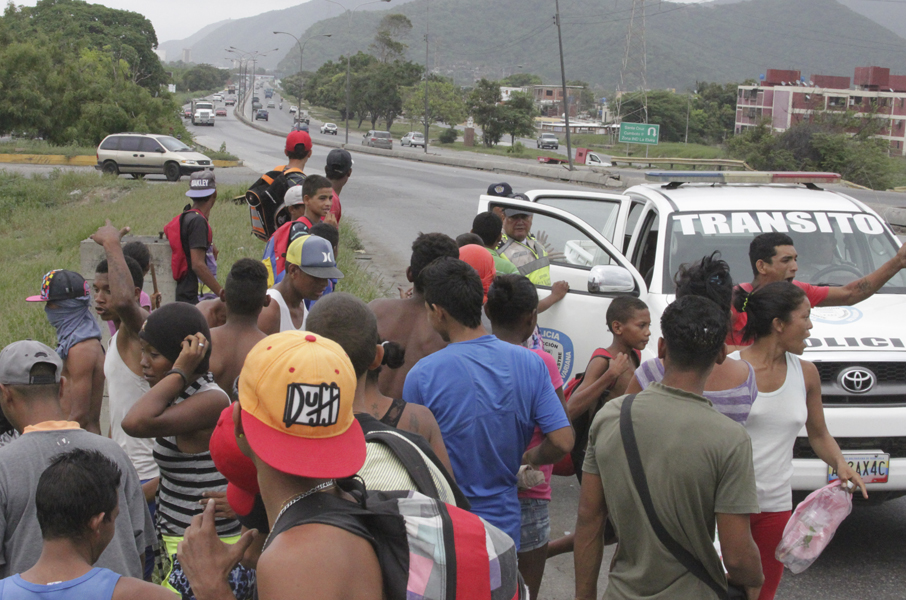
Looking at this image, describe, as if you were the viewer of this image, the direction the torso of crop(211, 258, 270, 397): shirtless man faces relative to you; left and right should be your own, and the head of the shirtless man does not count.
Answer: facing away from the viewer

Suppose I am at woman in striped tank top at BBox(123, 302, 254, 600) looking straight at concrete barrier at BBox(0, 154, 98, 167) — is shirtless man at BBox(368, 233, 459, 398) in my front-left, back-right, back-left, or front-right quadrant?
front-right

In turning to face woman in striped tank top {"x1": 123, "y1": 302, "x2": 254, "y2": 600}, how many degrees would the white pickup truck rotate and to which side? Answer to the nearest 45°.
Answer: approximately 90° to its right

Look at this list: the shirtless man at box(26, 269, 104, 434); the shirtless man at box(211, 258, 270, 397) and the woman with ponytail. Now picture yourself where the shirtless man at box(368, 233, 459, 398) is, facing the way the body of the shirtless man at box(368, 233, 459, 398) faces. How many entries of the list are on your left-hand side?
2

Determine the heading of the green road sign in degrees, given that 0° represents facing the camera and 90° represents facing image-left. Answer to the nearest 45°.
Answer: approximately 0°

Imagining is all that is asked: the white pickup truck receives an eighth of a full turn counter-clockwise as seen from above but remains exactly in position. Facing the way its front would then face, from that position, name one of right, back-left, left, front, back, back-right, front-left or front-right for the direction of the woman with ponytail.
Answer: right

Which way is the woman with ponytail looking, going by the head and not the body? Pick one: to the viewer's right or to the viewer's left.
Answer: to the viewer's right

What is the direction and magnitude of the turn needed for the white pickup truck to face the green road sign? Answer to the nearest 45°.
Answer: approximately 135° to its left

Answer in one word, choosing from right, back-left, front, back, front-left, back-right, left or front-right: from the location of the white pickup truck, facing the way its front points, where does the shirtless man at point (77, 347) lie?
right

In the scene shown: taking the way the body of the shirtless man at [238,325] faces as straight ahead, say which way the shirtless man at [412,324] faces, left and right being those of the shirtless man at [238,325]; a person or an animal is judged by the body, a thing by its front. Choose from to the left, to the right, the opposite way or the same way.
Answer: the same way

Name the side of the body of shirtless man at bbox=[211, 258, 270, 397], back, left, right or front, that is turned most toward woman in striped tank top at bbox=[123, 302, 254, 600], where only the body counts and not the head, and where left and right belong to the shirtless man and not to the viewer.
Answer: back

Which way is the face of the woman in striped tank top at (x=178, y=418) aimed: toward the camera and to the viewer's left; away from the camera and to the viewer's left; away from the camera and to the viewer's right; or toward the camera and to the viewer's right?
toward the camera and to the viewer's left

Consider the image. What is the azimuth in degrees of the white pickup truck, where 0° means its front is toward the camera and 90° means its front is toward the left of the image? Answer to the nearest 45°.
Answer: approximately 315°

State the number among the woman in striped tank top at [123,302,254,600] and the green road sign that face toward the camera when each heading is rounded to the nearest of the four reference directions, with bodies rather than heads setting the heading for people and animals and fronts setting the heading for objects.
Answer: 1

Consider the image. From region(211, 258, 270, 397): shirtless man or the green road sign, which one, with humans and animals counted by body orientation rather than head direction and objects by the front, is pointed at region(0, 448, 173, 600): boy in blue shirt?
the green road sign

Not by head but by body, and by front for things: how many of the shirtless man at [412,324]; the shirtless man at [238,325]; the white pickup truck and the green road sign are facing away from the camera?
2

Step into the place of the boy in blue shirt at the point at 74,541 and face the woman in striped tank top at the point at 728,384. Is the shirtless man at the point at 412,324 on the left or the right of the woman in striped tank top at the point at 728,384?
left

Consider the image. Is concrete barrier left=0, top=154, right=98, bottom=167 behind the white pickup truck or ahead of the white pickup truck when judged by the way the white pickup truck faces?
behind

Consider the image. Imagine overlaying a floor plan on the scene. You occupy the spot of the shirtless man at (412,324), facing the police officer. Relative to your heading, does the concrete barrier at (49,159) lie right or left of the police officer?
left
